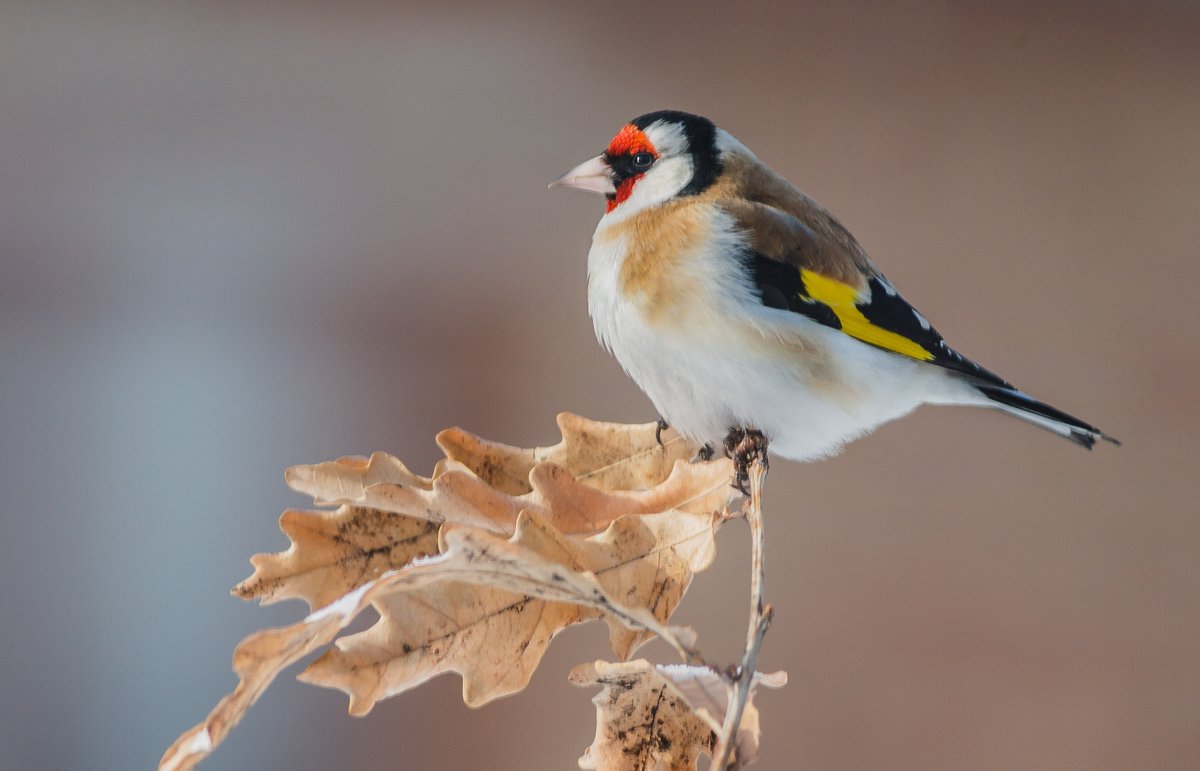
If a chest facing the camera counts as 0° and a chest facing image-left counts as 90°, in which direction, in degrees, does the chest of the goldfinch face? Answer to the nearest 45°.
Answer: approximately 90°
